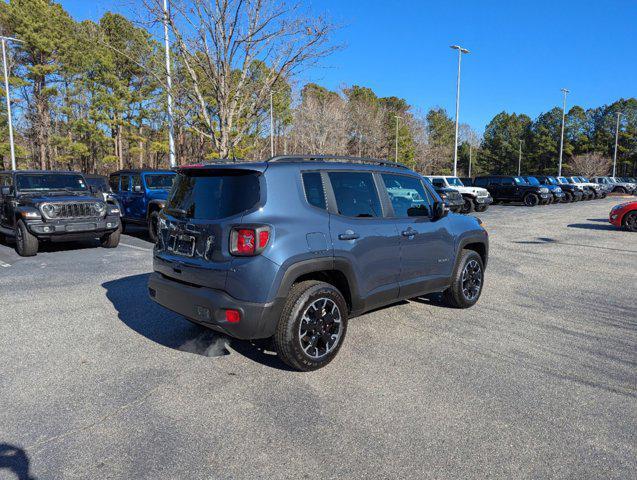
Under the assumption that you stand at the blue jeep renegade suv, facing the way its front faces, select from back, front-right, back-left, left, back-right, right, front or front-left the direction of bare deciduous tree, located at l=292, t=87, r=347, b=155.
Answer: front-left

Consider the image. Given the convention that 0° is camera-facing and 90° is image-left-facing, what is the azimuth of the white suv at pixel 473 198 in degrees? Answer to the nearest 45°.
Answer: approximately 315°

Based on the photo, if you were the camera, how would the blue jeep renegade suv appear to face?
facing away from the viewer and to the right of the viewer

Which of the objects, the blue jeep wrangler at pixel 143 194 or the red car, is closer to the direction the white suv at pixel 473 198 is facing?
the red car

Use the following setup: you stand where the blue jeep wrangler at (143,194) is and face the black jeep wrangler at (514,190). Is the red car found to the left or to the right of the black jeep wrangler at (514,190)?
right

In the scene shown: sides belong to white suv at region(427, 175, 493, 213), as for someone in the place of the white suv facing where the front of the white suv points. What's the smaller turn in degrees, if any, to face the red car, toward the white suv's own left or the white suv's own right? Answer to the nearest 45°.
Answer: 0° — it already faces it

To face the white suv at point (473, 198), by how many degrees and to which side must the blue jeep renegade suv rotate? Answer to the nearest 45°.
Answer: approximately 45° to its left

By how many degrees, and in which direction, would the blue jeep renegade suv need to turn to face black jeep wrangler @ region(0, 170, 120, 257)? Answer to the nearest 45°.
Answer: approximately 90° to its left
